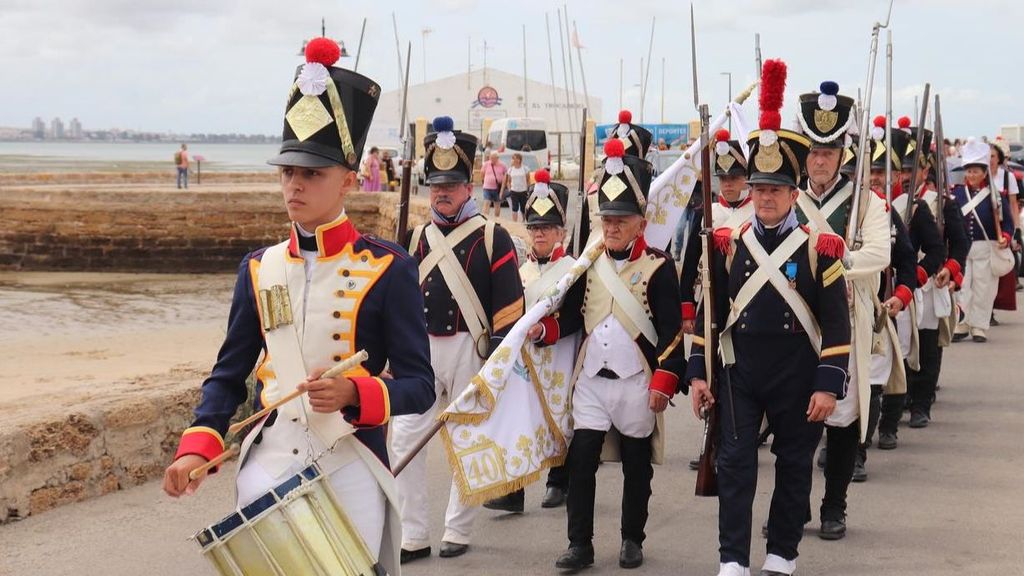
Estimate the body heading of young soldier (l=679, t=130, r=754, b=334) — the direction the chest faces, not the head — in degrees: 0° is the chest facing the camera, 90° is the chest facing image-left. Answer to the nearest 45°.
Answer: approximately 0°

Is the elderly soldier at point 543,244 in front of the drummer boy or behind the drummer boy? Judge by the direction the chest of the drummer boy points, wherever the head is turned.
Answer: behind

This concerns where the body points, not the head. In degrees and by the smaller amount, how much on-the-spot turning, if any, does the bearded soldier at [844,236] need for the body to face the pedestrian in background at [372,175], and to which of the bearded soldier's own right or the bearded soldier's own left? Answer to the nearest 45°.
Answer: approximately 90° to the bearded soldier's own right

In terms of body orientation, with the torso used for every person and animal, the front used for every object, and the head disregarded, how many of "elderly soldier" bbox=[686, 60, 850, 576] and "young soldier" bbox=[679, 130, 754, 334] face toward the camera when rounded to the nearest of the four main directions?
2

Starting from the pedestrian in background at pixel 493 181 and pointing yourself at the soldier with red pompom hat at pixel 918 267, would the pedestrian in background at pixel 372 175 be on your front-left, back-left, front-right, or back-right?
back-right

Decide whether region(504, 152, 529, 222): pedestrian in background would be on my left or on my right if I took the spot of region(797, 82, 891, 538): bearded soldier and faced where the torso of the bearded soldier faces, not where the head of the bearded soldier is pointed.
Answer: on my right

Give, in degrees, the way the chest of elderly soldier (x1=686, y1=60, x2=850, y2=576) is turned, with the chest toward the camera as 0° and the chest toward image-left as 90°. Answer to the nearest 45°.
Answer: approximately 0°

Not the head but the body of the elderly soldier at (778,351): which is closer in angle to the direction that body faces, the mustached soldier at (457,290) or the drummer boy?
the drummer boy
